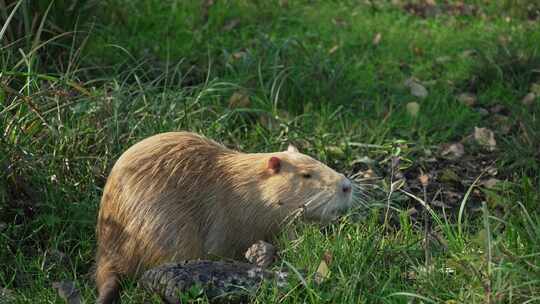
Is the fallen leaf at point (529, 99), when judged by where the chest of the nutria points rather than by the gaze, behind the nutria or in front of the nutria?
in front

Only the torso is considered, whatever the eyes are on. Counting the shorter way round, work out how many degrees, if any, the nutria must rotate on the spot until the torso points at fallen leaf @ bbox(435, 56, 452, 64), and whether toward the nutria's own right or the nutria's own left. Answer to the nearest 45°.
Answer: approximately 45° to the nutria's own left

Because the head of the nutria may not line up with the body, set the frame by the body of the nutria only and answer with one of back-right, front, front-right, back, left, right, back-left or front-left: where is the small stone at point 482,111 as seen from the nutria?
front-left

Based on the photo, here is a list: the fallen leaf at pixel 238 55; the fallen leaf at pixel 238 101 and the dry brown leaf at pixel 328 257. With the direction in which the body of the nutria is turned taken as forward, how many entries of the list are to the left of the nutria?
2

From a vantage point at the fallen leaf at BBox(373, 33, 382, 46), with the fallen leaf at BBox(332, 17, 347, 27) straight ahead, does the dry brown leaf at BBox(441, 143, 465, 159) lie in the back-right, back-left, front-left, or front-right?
back-left

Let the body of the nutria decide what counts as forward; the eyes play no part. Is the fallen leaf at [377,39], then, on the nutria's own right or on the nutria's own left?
on the nutria's own left

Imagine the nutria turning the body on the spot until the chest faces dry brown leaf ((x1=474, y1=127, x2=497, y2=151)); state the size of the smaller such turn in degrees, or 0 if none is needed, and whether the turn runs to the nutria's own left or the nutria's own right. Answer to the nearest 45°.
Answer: approximately 45° to the nutria's own left

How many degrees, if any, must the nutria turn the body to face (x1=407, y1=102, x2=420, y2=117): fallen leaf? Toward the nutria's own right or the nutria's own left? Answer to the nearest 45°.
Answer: approximately 45° to the nutria's own left

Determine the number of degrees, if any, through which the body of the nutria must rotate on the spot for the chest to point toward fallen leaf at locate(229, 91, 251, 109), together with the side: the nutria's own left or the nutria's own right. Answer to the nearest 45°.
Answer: approximately 90° to the nutria's own left

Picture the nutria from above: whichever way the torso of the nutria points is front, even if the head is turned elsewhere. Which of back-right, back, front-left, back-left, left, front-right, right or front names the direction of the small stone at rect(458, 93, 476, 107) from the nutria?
front-left

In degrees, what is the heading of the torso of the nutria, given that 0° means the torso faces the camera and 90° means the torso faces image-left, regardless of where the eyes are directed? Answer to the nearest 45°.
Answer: approximately 270°

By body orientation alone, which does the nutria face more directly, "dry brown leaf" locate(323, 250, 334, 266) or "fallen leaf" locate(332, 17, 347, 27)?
the dry brown leaf

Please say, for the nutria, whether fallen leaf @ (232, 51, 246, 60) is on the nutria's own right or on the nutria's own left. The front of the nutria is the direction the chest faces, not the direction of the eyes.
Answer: on the nutria's own left

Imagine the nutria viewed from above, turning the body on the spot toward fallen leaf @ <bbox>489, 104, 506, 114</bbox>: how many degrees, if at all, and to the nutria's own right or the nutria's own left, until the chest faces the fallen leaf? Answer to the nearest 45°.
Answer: approximately 45° to the nutria's own left
